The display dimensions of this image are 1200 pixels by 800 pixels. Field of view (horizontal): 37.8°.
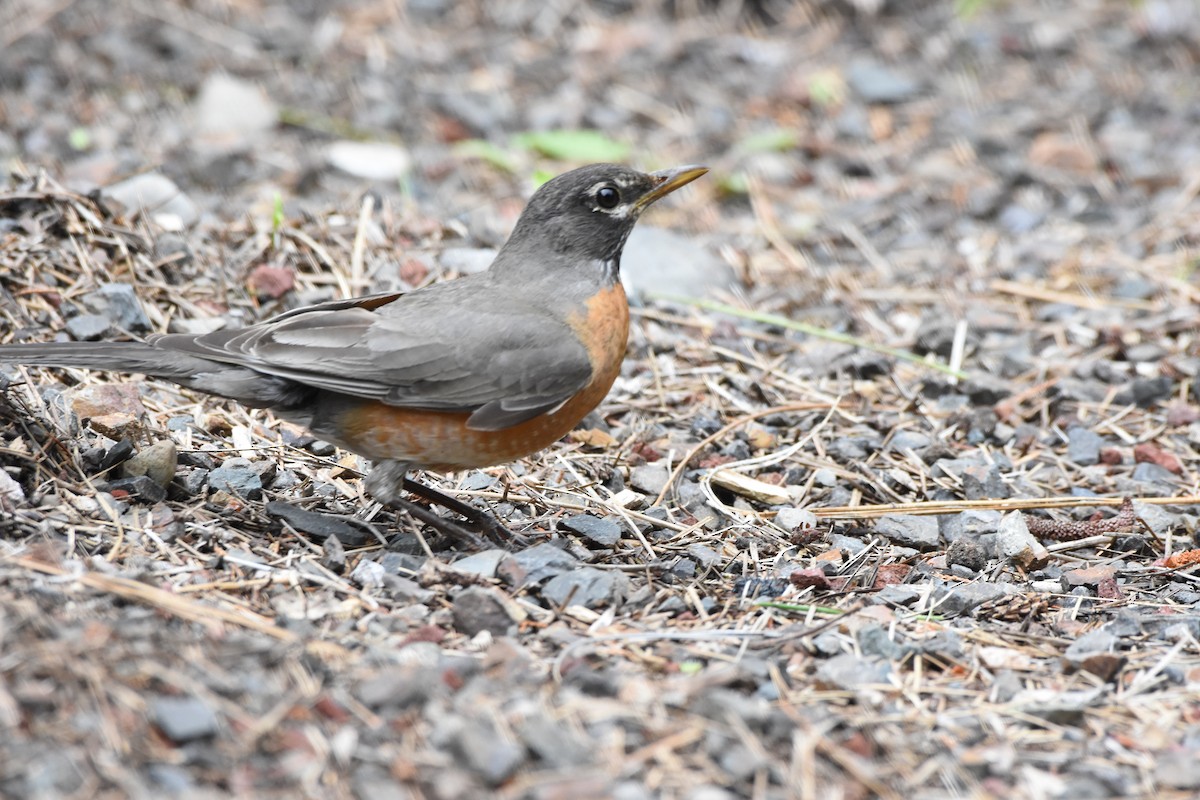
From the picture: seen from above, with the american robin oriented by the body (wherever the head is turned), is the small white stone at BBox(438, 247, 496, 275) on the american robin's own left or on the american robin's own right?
on the american robin's own left

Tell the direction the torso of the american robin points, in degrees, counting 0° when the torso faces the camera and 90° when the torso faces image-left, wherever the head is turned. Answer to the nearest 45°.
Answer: approximately 270°

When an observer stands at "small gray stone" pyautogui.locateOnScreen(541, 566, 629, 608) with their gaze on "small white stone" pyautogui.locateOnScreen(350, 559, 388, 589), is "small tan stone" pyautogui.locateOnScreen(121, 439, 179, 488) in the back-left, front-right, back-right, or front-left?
front-right

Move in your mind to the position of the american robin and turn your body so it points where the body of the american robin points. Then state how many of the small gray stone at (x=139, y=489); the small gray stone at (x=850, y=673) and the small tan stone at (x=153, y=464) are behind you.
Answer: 2

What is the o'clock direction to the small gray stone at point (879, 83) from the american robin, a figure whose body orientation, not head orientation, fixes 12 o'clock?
The small gray stone is roughly at 10 o'clock from the american robin.

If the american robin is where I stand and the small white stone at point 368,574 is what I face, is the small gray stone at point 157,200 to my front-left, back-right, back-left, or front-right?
back-right

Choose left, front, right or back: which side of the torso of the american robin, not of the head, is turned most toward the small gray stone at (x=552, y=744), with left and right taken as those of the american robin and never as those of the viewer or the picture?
right

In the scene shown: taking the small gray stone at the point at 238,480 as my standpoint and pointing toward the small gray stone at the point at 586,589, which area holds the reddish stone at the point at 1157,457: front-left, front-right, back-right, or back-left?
front-left

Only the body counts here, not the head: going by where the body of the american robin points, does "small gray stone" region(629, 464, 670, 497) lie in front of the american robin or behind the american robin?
in front

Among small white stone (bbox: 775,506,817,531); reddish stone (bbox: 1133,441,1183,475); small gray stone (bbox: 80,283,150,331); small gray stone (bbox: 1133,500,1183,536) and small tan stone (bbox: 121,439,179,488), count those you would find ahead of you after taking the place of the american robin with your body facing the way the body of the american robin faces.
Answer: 3

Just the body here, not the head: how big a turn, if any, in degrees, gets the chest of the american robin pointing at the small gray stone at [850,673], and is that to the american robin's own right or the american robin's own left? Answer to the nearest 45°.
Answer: approximately 45° to the american robin's own right

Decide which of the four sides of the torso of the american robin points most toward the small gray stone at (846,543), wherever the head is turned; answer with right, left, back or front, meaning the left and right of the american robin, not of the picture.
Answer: front

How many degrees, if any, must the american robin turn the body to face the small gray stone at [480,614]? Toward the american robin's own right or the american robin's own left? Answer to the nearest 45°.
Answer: approximately 90° to the american robin's own right
